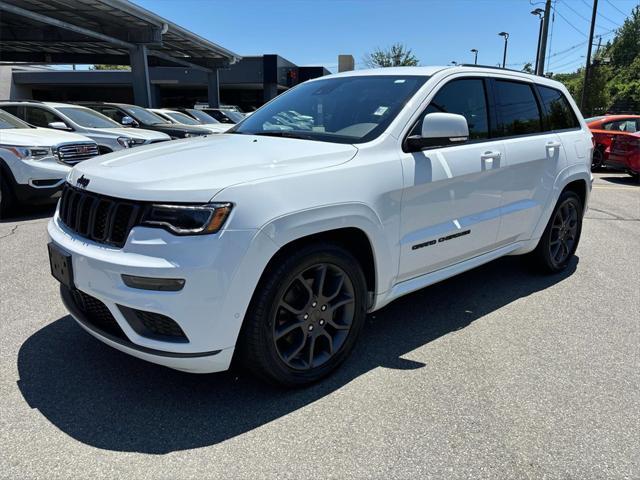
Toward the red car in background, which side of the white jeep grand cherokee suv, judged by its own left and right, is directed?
back

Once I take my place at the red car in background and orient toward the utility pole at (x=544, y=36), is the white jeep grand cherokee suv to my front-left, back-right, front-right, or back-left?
back-left

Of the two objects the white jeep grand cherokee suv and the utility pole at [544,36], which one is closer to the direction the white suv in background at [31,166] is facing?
the white jeep grand cherokee suv

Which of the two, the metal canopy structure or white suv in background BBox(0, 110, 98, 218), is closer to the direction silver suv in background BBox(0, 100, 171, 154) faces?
the white suv in background

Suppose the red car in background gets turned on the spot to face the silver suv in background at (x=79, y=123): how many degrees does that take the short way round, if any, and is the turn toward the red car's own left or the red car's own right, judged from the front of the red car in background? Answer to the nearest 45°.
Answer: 0° — it already faces it

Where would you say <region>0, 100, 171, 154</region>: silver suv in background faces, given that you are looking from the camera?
facing the viewer and to the right of the viewer

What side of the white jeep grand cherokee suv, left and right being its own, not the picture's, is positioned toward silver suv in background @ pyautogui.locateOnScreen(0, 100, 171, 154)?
right

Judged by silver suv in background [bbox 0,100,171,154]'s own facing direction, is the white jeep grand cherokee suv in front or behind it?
in front

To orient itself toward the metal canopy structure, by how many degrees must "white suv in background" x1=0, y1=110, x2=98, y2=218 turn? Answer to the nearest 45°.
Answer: approximately 135° to its left

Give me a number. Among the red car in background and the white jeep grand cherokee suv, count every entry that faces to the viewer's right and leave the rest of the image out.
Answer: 0

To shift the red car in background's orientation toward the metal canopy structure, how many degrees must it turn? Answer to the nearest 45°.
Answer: approximately 45° to its right

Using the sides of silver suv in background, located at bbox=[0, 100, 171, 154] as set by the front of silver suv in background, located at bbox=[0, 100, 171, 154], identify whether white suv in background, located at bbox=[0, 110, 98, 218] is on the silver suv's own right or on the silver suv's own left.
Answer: on the silver suv's own right
